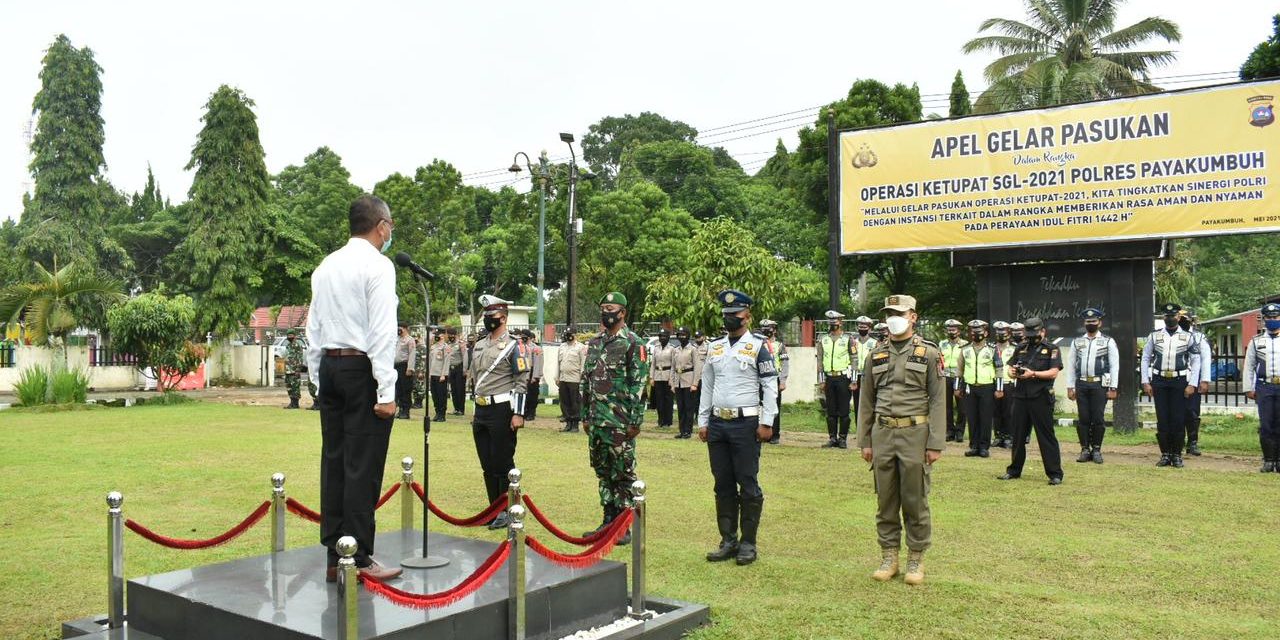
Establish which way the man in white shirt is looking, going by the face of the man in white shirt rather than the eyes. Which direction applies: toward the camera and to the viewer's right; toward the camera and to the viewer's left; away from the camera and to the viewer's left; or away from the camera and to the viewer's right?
away from the camera and to the viewer's right

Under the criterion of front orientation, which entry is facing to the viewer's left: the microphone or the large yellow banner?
the microphone

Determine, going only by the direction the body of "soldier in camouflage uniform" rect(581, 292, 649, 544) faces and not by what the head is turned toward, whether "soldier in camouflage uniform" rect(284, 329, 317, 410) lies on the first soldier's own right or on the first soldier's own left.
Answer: on the first soldier's own right

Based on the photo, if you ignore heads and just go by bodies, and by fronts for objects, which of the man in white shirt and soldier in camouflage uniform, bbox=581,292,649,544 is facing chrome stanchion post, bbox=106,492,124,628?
the soldier in camouflage uniform

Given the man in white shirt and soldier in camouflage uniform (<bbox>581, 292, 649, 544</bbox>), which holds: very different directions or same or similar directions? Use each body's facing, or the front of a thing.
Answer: very different directions

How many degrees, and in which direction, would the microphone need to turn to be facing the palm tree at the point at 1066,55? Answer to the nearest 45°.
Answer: approximately 135° to its right

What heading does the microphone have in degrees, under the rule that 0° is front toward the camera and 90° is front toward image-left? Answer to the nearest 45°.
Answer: approximately 90°

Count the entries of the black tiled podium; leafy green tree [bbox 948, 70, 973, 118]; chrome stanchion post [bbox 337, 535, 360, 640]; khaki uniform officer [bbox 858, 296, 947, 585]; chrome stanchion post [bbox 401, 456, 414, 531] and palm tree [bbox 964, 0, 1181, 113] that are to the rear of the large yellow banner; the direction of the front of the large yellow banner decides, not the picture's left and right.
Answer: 2

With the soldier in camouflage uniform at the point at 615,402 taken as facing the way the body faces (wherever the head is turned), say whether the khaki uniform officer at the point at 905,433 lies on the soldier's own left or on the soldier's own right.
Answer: on the soldier's own left

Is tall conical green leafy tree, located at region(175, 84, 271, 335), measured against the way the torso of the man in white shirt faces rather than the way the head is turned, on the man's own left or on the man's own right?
on the man's own left
